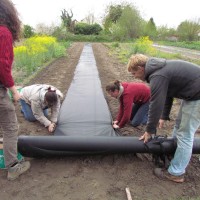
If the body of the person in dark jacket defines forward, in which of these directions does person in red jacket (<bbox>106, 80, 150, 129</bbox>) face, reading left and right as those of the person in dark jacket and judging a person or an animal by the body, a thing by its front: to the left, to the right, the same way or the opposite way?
the same way

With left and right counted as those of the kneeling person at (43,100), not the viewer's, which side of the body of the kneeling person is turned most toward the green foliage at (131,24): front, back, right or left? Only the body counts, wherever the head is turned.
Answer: left

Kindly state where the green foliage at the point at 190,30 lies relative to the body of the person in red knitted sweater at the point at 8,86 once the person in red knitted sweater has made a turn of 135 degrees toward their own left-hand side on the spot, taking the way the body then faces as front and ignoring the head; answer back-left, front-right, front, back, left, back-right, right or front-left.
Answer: back-right

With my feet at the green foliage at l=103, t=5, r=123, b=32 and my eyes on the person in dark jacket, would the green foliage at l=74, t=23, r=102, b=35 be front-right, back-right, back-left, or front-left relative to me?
front-right

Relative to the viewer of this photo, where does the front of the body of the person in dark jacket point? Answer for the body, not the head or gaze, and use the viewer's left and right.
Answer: facing to the left of the viewer

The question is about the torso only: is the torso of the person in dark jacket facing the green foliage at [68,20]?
no

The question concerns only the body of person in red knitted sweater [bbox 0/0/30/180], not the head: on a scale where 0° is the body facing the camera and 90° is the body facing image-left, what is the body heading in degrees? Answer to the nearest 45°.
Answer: approximately 225°

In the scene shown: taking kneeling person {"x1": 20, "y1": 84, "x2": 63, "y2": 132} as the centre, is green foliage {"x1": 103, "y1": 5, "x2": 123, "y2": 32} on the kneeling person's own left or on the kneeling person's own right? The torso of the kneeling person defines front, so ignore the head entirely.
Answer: on the kneeling person's own left

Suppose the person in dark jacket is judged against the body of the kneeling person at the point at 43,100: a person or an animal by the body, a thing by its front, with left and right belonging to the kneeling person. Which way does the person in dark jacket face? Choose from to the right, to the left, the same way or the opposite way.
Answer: the opposite way

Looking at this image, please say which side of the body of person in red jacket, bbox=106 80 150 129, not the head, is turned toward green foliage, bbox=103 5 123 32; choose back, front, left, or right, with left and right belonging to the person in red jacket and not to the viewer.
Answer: right

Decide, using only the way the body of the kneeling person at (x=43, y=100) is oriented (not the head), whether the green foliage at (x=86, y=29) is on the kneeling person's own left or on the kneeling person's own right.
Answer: on the kneeling person's own left

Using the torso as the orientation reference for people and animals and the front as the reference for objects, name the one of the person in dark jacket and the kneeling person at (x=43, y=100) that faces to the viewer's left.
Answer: the person in dark jacket

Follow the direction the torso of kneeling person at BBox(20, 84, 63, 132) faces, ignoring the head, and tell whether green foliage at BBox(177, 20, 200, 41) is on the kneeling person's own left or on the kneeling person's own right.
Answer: on the kneeling person's own left

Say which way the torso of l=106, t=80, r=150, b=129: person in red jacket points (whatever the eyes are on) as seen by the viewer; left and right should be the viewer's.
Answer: facing to the left of the viewer

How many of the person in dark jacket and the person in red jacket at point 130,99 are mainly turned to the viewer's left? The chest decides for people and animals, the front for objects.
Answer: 2

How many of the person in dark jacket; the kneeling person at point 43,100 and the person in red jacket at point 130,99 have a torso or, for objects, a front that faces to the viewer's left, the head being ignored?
2

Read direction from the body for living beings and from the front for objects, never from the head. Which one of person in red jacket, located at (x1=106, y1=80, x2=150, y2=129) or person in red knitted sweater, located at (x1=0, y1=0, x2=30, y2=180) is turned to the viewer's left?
person in red jacket, located at (x1=106, y1=80, x2=150, y2=129)
